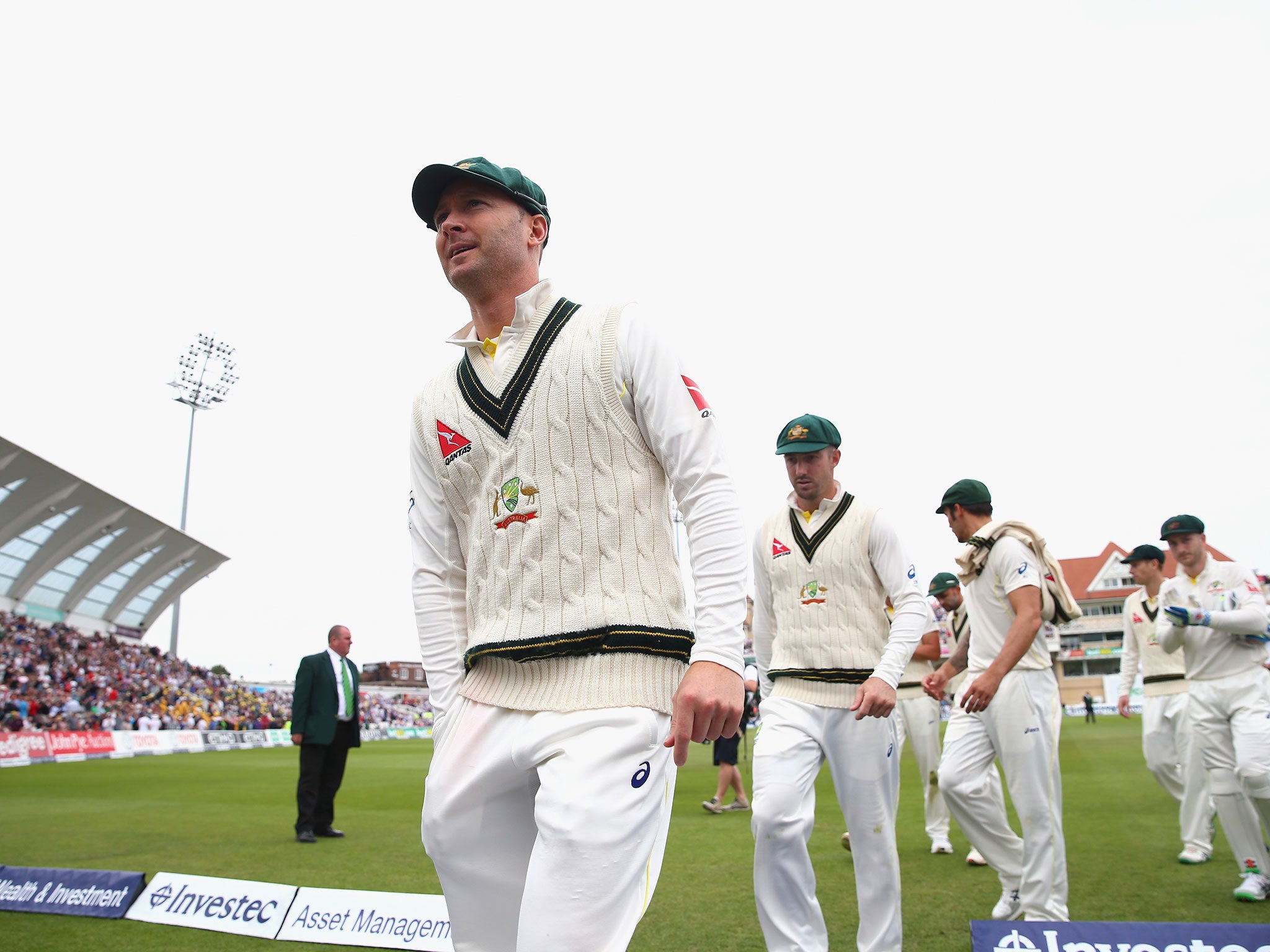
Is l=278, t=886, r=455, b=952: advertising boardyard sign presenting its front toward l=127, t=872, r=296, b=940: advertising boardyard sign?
no

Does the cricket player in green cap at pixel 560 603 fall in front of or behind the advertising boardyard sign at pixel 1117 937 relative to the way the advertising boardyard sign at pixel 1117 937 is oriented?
in front

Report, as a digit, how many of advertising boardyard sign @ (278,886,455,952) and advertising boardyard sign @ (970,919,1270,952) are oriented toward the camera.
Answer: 2

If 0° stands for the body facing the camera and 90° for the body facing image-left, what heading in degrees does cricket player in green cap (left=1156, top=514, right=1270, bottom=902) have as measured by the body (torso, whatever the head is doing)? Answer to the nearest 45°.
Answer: approximately 45°

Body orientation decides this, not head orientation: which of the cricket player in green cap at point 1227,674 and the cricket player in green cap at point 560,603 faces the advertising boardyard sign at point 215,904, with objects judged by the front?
the cricket player in green cap at point 1227,674

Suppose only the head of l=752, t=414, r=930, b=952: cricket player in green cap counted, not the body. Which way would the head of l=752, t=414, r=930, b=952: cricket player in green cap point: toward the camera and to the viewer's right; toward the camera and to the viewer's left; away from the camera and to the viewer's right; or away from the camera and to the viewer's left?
toward the camera and to the viewer's left

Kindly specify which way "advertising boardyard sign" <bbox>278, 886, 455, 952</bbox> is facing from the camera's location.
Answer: facing the viewer

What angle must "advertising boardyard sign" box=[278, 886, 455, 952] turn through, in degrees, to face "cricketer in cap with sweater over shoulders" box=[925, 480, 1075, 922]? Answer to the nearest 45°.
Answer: approximately 90° to its left

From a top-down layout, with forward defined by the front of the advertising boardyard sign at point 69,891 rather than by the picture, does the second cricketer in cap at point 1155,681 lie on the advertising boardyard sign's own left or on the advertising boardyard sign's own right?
on the advertising boardyard sign's own left

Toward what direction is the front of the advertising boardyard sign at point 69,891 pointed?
toward the camera

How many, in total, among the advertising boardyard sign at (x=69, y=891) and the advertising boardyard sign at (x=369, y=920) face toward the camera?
2

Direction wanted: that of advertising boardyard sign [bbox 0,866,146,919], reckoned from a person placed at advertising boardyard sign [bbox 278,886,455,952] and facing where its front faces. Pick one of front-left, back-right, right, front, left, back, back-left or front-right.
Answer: back-right

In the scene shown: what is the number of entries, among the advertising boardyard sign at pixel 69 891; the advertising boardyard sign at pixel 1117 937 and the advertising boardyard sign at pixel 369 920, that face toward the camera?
3

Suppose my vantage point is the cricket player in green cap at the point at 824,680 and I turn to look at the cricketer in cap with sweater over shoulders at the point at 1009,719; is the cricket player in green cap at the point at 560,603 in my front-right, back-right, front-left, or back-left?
back-right

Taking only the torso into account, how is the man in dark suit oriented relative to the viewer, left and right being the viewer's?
facing the viewer and to the right of the viewer

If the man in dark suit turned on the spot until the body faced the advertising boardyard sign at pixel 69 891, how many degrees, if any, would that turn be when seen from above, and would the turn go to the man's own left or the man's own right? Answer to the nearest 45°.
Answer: approximately 45° to the man's own right
